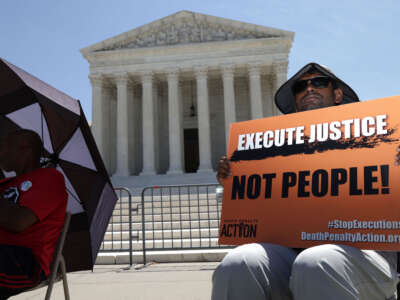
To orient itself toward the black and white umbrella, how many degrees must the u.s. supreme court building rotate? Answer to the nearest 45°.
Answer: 0° — it already faces it

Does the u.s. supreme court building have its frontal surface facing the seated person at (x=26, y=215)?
yes

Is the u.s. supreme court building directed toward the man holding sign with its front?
yes

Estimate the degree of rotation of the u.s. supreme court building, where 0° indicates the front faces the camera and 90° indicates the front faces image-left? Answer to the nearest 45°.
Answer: approximately 0°
